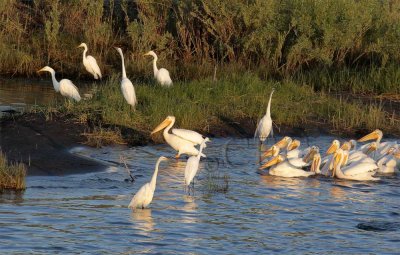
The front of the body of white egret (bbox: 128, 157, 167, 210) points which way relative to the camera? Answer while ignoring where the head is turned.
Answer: to the viewer's right

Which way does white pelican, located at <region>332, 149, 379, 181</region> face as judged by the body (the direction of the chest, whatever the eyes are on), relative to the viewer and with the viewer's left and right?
facing to the left of the viewer

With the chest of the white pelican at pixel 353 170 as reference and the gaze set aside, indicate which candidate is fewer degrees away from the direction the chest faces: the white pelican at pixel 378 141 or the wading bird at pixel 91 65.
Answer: the wading bird

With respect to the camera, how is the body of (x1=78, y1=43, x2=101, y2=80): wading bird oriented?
to the viewer's left

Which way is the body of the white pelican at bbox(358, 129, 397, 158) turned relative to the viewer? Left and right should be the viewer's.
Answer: facing to the left of the viewer

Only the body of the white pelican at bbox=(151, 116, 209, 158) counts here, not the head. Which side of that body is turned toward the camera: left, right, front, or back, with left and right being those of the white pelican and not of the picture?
left

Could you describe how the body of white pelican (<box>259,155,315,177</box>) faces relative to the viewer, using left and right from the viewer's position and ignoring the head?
facing to the left of the viewer

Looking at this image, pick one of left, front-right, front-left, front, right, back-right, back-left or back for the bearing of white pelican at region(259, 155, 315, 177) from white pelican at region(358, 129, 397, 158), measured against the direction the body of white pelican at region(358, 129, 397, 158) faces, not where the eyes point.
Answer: front-left

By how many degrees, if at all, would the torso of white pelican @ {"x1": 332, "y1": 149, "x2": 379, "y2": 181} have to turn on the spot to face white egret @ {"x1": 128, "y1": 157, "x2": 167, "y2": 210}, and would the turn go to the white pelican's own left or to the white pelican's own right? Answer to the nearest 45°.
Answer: approximately 45° to the white pelican's own left

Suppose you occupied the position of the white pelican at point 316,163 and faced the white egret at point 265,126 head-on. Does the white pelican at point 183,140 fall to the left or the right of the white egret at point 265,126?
left

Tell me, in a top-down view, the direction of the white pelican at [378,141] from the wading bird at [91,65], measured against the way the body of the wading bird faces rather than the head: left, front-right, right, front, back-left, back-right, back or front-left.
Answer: back-left

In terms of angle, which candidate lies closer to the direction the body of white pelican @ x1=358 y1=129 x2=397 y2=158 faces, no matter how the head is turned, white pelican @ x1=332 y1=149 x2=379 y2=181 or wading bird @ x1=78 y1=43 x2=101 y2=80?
the wading bird

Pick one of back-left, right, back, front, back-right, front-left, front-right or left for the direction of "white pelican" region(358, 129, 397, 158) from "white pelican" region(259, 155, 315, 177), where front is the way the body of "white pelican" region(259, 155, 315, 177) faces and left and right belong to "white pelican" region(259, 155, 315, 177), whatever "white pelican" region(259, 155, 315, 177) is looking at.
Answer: back-right
